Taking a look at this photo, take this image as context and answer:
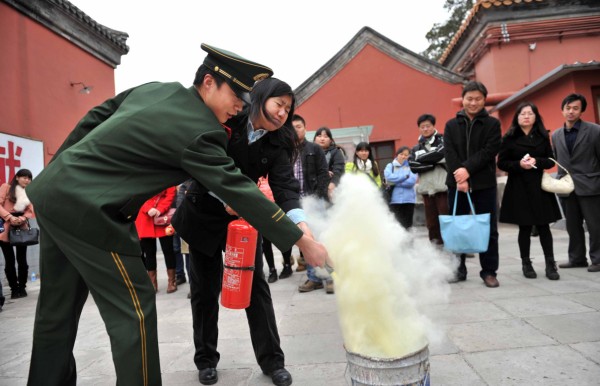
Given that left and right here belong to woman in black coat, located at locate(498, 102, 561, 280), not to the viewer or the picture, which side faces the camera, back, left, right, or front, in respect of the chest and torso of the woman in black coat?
front

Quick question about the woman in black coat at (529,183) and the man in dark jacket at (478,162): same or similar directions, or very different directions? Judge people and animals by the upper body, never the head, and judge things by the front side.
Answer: same or similar directions

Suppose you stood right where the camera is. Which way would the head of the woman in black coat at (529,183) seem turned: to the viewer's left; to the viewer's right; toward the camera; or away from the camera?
toward the camera

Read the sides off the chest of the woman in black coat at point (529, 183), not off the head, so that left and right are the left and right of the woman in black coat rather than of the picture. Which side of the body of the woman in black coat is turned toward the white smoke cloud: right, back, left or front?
front

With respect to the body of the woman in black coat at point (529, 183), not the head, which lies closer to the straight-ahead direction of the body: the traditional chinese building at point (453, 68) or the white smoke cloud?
the white smoke cloud

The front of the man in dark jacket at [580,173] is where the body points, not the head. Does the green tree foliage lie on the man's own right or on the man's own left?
on the man's own right

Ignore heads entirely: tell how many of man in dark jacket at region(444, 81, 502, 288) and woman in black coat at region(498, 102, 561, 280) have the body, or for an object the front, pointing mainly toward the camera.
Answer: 2

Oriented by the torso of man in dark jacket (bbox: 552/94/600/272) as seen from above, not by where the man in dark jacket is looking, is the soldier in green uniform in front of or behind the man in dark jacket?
in front

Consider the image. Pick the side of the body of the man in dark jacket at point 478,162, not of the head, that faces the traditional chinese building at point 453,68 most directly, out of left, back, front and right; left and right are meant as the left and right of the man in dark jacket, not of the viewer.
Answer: back

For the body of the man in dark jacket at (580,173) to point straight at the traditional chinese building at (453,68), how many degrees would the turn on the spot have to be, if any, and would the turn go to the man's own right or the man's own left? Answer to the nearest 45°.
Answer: approximately 135° to the man's own right

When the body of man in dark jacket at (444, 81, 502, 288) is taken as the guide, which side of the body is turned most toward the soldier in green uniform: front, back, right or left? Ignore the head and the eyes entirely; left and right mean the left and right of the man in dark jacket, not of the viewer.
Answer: front

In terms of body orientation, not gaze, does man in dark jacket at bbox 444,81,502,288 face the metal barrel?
yes

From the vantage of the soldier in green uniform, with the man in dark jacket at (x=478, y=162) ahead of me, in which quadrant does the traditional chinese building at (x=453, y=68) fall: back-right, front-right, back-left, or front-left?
front-left

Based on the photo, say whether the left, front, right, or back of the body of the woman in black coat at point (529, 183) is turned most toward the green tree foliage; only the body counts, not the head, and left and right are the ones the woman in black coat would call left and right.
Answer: back

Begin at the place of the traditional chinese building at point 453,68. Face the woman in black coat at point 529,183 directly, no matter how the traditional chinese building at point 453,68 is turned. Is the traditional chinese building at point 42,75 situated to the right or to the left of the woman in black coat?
right

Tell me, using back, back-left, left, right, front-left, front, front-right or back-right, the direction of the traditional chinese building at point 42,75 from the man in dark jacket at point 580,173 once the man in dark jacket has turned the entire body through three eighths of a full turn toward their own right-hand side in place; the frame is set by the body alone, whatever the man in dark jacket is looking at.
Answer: left

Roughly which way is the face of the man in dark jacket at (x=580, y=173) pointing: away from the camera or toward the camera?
toward the camera

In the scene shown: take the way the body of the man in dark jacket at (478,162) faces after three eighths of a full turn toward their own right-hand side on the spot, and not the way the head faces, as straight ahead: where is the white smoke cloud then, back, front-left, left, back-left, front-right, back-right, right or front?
back-left
